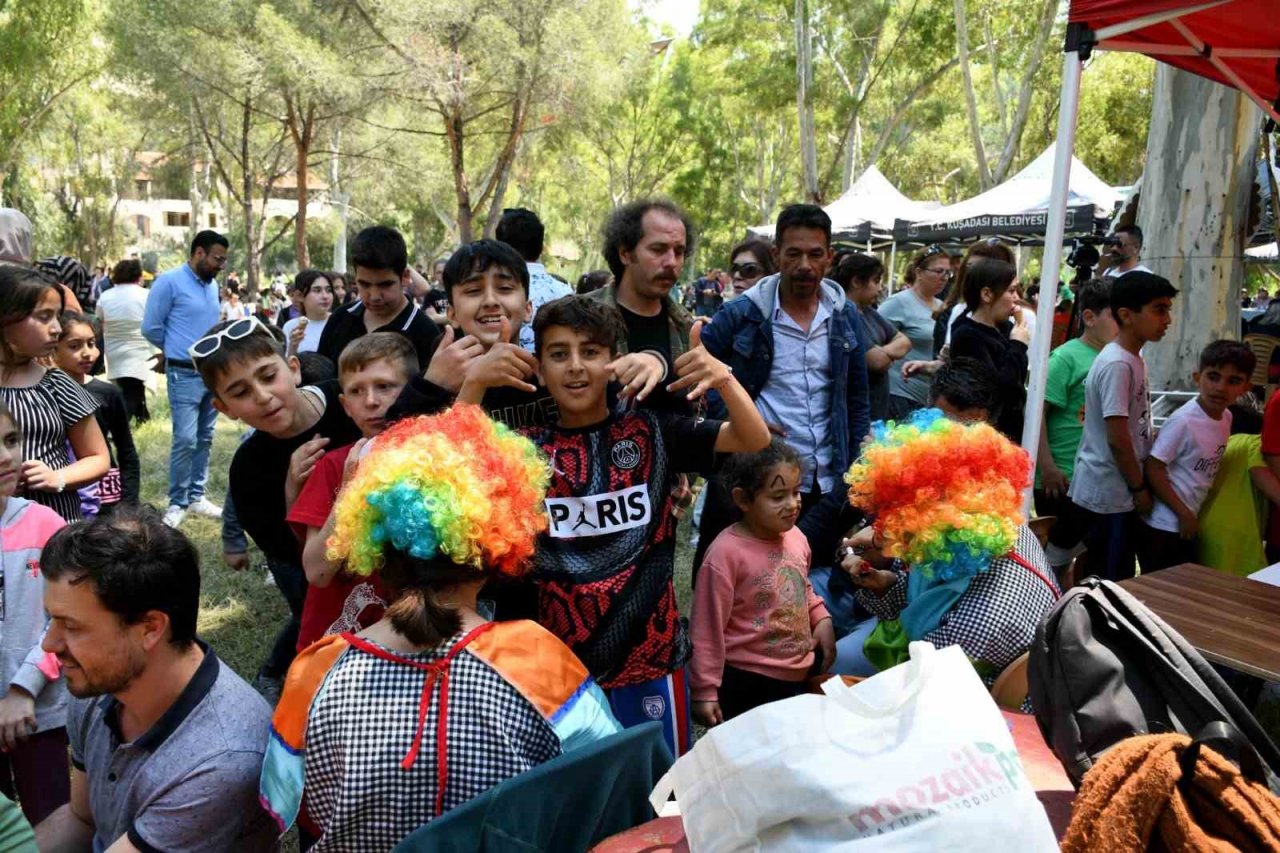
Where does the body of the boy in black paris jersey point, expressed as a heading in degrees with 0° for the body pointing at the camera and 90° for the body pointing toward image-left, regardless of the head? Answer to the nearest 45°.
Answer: approximately 0°

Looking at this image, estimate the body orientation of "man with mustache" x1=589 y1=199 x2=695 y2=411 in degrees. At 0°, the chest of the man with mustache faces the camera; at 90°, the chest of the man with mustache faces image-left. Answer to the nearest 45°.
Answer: approximately 315°

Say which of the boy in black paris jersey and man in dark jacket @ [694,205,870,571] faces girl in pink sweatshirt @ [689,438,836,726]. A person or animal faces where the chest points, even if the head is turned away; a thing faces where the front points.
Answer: the man in dark jacket

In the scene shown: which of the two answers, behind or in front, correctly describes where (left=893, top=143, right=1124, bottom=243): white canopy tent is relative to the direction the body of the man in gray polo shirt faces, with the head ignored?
behind

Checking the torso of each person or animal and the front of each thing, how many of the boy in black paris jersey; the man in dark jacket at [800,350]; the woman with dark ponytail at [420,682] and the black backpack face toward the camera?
2

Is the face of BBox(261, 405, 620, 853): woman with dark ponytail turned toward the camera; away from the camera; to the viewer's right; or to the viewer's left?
away from the camera

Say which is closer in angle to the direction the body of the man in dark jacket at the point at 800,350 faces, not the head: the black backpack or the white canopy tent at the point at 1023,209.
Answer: the black backpack

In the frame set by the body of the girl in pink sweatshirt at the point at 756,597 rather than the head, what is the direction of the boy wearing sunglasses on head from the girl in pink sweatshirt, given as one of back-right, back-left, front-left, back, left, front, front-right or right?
back-right

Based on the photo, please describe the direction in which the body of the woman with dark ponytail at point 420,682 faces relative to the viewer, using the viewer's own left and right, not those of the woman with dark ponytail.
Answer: facing away from the viewer

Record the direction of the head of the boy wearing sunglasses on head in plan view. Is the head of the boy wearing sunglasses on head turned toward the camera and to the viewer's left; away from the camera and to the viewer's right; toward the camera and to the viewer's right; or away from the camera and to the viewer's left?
toward the camera and to the viewer's right

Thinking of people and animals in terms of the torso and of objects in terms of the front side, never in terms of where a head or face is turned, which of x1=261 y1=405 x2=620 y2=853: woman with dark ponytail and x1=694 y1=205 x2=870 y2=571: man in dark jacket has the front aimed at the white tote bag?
the man in dark jacket
